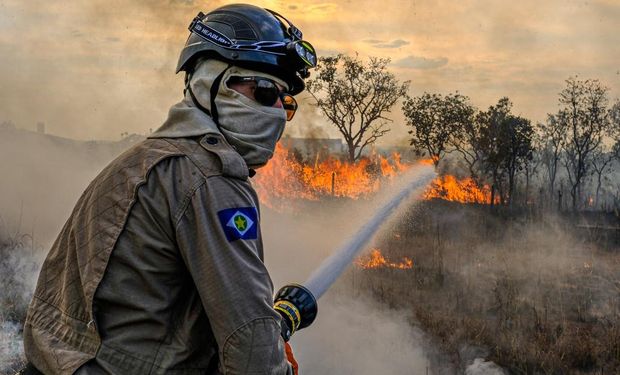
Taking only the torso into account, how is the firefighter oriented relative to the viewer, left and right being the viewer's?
facing away from the viewer and to the right of the viewer

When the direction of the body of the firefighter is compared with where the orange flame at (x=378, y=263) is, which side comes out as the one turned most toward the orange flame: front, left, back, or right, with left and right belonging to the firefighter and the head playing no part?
front

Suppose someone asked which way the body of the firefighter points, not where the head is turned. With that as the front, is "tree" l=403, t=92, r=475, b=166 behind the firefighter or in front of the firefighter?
in front

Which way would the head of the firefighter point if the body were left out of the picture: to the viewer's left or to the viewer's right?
to the viewer's right

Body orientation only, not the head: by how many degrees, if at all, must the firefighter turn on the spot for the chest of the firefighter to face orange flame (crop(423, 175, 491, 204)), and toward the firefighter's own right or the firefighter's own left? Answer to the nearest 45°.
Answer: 0° — they already face it

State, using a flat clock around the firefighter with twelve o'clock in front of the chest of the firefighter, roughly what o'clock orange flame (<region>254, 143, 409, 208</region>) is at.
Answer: The orange flame is roughly at 11 o'clock from the firefighter.

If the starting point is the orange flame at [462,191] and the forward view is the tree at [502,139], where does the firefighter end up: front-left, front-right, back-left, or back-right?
back-right
